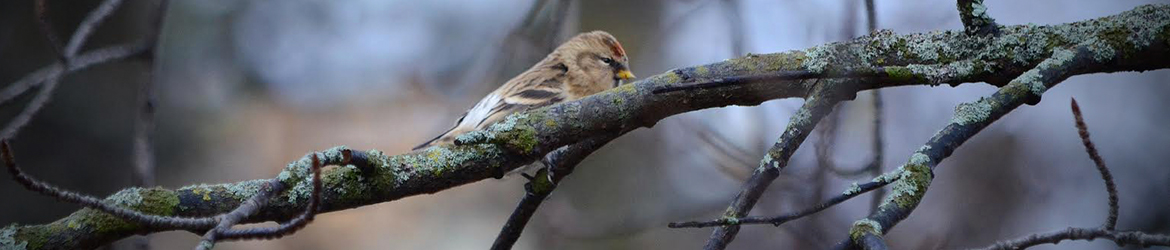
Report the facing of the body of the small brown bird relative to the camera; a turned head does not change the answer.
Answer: to the viewer's right

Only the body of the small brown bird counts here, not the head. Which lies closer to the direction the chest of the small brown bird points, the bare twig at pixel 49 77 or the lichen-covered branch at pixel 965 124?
the lichen-covered branch

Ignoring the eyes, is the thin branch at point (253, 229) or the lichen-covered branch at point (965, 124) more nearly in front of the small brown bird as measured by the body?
the lichen-covered branch

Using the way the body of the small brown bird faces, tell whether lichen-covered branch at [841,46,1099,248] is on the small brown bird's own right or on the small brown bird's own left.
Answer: on the small brown bird's own right

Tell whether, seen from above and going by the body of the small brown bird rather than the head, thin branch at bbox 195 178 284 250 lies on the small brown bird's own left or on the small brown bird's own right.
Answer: on the small brown bird's own right

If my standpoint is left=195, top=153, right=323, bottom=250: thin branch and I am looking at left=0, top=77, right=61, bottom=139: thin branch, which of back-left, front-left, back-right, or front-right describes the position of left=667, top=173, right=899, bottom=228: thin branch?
back-right
